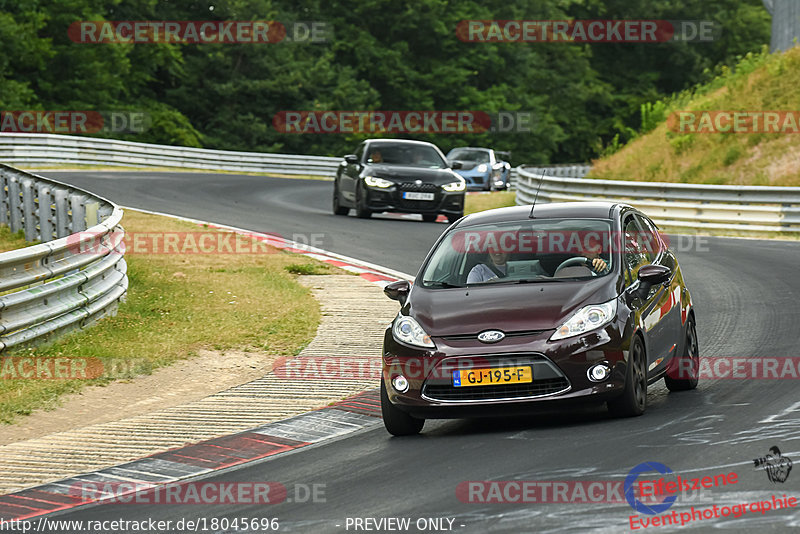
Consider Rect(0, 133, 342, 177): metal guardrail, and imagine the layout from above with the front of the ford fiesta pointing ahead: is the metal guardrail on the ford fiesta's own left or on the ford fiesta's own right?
on the ford fiesta's own right

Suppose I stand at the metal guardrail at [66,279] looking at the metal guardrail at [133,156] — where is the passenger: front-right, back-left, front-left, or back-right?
back-right

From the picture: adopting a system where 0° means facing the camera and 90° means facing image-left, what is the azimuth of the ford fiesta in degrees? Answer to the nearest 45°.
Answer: approximately 45°

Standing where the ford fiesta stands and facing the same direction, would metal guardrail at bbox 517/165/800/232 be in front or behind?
behind

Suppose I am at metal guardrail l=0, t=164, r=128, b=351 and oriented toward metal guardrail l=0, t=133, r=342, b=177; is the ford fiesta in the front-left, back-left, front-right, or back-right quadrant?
back-right

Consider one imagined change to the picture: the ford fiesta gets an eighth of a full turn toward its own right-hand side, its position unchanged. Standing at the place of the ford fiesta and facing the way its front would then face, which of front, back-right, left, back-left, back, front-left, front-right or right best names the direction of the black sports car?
right

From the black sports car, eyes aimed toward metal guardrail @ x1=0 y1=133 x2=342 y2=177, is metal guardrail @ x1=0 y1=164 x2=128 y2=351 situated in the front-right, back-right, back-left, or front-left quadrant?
back-left

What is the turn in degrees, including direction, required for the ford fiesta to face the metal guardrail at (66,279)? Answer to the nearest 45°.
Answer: approximately 90° to its right

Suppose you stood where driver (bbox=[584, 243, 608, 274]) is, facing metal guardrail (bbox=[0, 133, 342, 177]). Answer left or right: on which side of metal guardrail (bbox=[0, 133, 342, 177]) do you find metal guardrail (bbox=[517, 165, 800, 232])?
right
